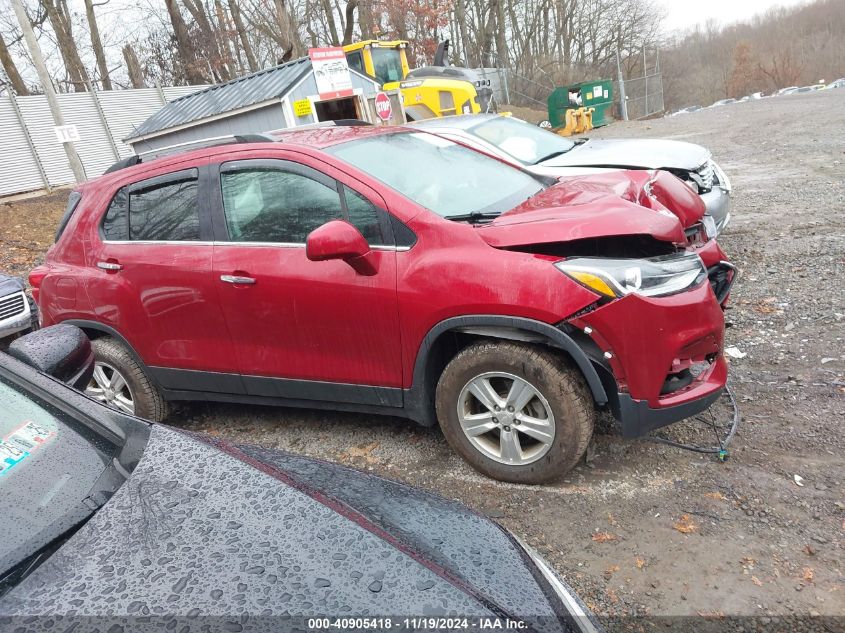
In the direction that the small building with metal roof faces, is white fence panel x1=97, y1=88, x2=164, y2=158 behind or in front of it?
behind

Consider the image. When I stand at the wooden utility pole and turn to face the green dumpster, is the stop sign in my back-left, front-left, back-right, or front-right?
front-right

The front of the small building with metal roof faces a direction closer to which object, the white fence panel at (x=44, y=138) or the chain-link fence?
the chain-link fence

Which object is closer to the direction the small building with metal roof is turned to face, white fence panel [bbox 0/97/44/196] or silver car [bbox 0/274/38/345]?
the silver car

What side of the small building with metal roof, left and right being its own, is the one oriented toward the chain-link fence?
left

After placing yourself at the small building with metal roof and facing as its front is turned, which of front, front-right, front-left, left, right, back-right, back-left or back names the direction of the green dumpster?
left

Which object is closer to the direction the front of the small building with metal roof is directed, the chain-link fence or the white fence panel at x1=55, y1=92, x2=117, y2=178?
the chain-link fence

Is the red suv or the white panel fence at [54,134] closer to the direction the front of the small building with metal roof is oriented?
the red suv

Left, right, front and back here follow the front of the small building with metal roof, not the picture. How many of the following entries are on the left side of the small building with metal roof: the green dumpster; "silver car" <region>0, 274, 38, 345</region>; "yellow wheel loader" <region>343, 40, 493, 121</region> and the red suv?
2

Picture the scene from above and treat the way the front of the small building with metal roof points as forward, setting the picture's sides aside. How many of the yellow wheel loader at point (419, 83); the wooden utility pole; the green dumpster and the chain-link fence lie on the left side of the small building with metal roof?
3

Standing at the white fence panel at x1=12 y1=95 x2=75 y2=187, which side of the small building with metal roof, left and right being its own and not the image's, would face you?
back

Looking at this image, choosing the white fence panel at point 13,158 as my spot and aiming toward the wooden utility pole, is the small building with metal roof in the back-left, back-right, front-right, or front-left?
front-left

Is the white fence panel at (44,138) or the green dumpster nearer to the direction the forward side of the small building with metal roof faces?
the green dumpster

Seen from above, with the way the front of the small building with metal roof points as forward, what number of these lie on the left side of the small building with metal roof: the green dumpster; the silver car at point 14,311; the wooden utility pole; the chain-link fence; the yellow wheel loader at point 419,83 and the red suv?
3

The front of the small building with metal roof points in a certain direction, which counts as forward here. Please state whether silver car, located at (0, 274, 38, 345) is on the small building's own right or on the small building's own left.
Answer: on the small building's own right

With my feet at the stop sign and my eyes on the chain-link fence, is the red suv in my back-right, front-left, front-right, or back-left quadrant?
back-right
